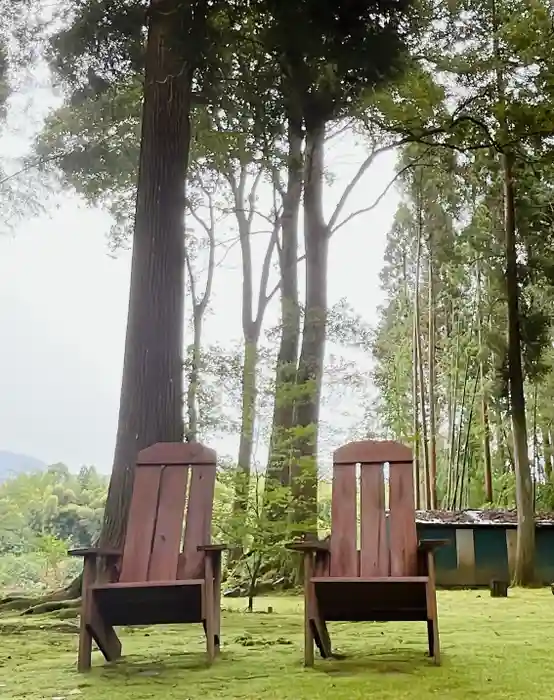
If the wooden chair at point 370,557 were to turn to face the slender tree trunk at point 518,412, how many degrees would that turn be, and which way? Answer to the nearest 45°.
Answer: approximately 180°

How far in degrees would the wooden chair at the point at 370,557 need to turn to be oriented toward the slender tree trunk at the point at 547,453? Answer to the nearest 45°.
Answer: approximately 180°

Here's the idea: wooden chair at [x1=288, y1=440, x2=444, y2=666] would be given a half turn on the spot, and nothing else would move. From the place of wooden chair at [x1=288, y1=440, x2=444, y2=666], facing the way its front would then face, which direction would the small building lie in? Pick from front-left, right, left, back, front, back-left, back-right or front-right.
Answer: front

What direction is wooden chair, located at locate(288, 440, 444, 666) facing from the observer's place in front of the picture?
facing the viewer

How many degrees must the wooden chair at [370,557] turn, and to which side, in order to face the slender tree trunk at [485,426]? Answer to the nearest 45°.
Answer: approximately 180°

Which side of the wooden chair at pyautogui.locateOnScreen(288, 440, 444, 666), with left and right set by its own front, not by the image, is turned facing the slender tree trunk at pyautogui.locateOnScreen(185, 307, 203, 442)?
back

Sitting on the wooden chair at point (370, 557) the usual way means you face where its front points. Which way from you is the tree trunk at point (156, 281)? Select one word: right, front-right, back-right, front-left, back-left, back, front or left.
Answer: back-right

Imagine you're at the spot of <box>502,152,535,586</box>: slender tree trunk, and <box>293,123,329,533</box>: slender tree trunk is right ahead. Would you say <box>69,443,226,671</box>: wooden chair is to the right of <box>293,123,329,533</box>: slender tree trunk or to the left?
left

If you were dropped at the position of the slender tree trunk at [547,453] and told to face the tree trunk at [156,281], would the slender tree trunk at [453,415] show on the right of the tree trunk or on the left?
right

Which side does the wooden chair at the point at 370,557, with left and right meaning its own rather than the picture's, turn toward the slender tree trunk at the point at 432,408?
back

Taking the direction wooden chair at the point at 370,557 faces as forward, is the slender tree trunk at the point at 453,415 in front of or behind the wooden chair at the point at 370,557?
behind

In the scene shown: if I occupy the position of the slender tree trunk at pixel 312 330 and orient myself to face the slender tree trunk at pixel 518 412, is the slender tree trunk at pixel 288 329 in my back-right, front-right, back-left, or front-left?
back-left

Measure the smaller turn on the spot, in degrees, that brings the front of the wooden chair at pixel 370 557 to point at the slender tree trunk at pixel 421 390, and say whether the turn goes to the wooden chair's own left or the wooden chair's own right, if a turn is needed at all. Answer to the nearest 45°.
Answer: approximately 180°

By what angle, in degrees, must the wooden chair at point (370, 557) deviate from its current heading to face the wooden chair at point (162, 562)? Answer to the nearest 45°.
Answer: approximately 90° to its right

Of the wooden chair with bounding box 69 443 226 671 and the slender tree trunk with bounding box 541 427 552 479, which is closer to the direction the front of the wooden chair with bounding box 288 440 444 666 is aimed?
the wooden chair

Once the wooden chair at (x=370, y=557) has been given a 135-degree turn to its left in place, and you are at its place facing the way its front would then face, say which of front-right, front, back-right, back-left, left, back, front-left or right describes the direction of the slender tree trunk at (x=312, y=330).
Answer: front-left
